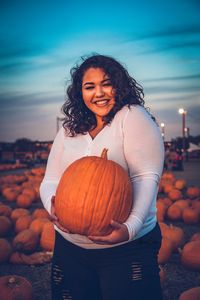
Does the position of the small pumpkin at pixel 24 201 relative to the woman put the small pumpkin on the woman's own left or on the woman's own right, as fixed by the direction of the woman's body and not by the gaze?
on the woman's own right

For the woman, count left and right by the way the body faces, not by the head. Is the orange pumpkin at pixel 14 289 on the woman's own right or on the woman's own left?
on the woman's own right

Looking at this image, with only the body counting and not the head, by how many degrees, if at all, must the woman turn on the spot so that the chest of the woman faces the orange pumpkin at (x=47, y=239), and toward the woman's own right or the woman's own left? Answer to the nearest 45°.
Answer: approximately 135° to the woman's own right

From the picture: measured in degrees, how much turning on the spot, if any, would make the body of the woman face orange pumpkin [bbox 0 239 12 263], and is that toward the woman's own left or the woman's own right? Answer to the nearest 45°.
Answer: approximately 90° to the woman's own right

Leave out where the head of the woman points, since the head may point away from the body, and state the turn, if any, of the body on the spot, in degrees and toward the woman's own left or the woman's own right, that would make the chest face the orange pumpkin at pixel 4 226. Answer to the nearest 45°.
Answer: approximately 90° to the woman's own right

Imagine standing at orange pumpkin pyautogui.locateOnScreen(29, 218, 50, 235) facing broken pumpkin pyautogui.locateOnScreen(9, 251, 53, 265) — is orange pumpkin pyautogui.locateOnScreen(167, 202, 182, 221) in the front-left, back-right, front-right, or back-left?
back-left

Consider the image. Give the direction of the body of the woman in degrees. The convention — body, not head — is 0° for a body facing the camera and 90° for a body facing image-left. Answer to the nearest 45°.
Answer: approximately 45°

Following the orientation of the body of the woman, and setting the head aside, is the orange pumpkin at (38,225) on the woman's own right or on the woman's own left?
on the woman's own right
